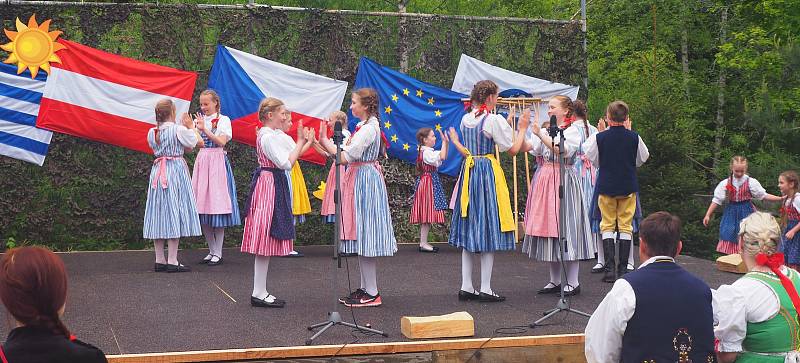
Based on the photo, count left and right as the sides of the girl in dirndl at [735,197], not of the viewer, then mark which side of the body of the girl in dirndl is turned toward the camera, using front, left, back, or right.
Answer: front

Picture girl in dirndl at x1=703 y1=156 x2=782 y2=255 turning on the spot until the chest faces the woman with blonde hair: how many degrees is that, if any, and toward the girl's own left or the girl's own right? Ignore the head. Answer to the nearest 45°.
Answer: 0° — they already face them

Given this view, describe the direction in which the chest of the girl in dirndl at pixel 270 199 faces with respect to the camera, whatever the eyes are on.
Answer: to the viewer's right

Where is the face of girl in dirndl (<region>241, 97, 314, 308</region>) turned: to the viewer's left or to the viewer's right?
to the viewer's right

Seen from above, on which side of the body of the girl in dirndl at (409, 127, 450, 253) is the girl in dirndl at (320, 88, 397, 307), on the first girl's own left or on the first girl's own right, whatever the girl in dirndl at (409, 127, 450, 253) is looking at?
on the first girl's own right

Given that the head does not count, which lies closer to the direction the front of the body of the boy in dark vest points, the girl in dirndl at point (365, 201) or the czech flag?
the czech flag

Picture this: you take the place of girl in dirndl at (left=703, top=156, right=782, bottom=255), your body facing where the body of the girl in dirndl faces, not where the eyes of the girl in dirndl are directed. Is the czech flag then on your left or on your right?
on your right

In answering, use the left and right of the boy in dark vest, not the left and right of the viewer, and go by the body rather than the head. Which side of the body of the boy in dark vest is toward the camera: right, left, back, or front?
back

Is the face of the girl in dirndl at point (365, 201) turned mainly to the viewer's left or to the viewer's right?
to the viewer's left

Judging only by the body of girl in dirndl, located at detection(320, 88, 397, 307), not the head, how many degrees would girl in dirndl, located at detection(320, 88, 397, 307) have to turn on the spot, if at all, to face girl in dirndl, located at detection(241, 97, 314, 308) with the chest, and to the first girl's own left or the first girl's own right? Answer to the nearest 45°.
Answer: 0° — they already face them
